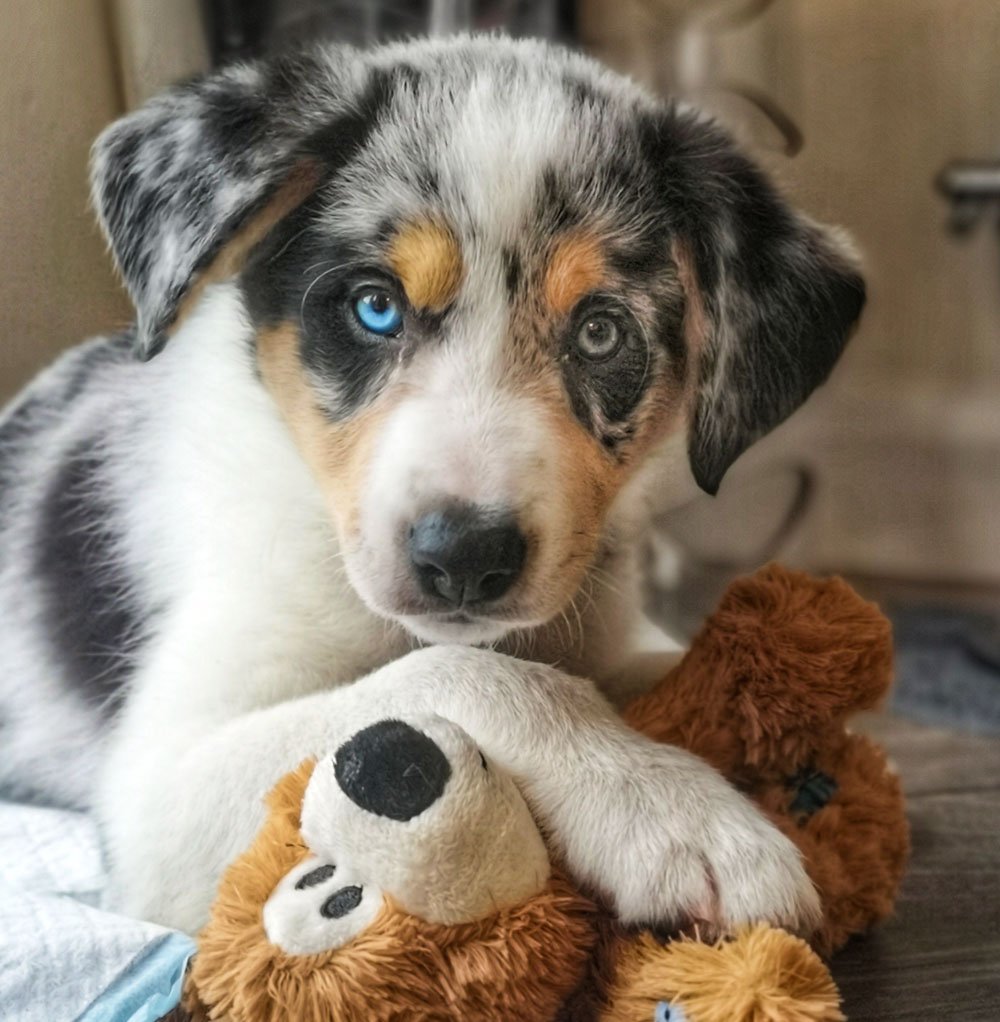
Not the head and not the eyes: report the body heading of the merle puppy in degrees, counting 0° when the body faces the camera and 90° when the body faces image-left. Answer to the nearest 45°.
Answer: approximately 315°

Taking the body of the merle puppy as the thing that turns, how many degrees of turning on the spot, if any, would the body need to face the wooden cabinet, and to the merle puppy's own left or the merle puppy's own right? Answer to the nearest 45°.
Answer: approximately 90° to the merle puppy's own left
